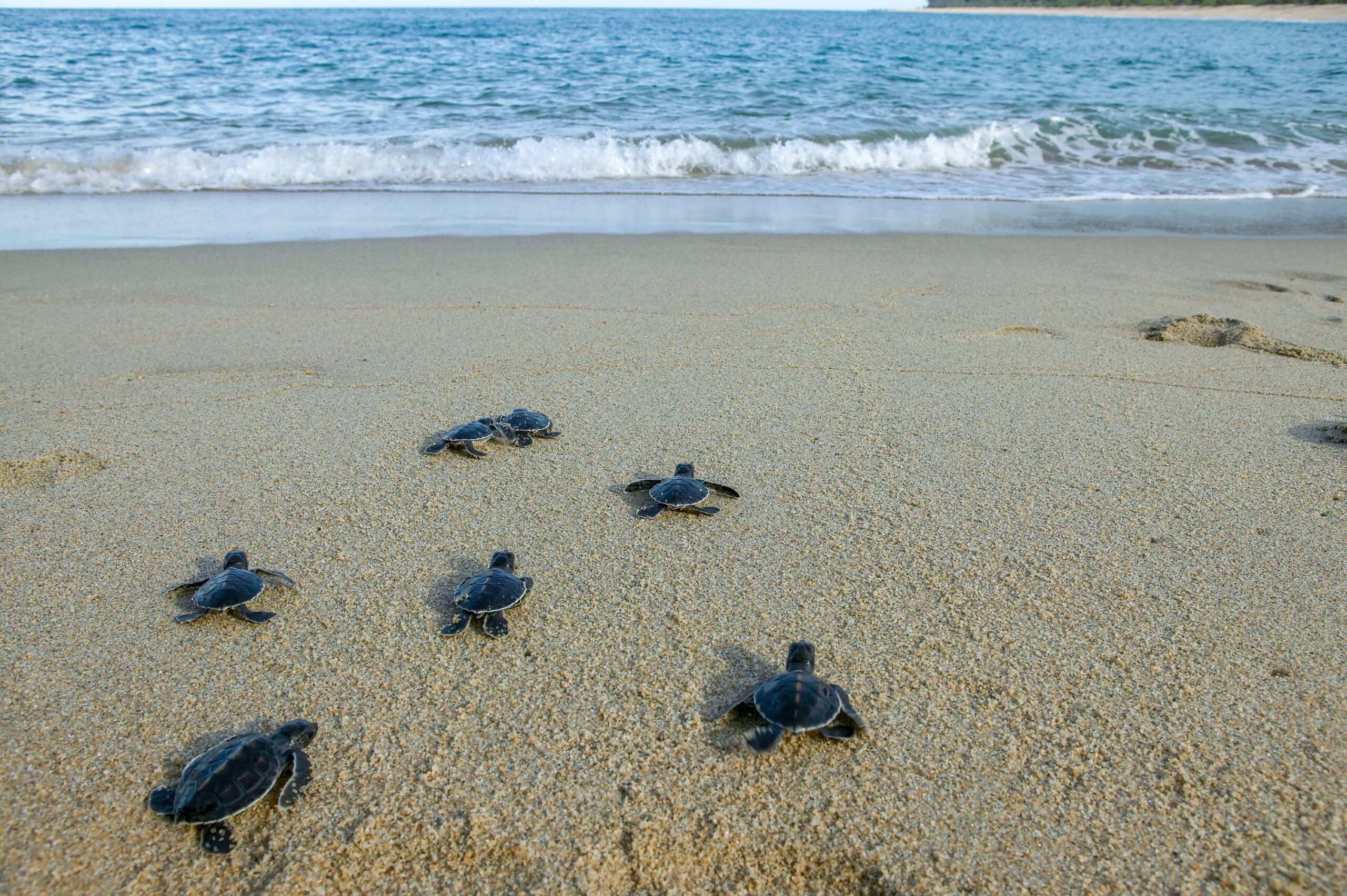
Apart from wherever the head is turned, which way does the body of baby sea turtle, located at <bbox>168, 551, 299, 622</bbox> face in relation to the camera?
away from the camera

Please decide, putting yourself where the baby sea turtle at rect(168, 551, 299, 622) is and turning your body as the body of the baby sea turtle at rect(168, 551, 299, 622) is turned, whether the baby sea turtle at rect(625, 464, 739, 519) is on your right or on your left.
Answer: on your right

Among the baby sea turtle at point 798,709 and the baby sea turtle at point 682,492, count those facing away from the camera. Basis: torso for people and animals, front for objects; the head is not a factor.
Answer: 2

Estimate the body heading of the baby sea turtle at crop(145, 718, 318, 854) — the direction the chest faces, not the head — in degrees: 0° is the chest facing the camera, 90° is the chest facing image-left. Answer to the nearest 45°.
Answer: approximately 225°

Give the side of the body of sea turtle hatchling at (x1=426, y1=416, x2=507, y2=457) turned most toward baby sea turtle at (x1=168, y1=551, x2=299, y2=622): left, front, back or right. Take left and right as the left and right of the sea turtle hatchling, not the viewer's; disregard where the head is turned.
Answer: back

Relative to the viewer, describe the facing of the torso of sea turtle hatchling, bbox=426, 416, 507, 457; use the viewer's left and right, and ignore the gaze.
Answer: facing away from the viewer and to the right of the viewer

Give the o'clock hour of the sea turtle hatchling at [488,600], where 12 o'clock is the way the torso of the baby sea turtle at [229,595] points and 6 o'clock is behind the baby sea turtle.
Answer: The sea turtle hatchling is roughly at 4 o'clock from the baby sea turtle.

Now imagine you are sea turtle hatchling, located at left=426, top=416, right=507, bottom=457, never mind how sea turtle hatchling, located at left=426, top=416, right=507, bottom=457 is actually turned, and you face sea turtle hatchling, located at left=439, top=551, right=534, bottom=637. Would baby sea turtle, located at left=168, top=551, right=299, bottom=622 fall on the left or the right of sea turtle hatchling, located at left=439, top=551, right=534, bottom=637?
right

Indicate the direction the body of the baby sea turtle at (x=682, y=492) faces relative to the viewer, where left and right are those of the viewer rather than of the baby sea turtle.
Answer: facing away from the viewer

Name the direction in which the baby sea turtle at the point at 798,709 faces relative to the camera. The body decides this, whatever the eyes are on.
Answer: away from the camera

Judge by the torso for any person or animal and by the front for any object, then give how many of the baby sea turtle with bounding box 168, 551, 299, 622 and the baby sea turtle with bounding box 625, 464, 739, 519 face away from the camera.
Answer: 2
